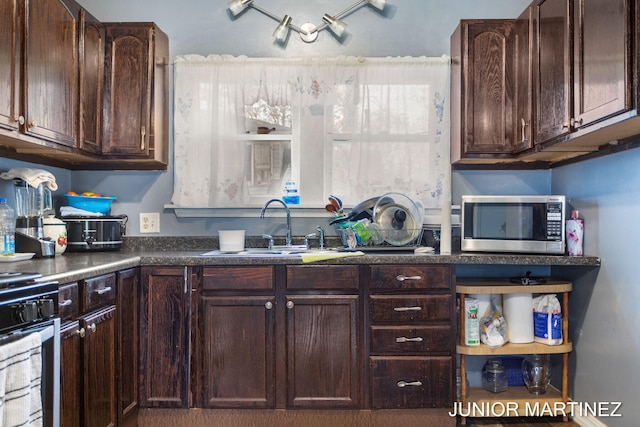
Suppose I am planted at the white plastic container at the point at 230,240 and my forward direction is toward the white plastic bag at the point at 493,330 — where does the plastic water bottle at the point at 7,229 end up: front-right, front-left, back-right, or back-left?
back-right

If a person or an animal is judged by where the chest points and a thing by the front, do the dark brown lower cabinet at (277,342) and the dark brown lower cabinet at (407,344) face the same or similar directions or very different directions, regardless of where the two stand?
same or similar directions

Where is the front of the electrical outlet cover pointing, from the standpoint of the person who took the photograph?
facing the viewer

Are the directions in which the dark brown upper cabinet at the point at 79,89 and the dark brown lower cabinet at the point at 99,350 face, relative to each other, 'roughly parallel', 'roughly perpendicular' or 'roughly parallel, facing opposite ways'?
roughly parallel

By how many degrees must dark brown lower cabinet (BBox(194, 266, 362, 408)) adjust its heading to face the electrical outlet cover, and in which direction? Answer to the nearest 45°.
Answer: approximately 135° to its right

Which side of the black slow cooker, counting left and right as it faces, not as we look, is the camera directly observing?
front

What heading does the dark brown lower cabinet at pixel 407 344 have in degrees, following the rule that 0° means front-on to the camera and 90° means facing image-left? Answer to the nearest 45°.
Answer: approximately 0°

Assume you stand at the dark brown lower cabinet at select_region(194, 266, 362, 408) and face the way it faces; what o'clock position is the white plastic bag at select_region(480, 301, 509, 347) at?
The white plastic bag is roughly at 9 o'clock from the dark brown lower cabinet.

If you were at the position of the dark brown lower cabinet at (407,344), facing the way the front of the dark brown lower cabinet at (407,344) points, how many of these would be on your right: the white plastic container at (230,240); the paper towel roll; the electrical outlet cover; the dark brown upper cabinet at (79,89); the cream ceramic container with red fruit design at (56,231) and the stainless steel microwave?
4

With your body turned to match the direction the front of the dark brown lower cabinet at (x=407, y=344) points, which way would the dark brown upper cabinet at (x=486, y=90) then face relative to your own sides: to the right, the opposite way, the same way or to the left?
the same way

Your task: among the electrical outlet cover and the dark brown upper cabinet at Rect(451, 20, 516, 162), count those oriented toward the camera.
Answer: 2
